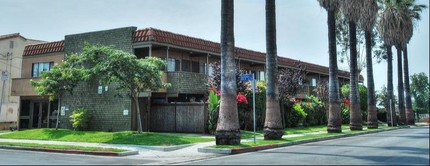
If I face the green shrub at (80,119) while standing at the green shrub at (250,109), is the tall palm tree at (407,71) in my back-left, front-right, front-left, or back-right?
back-right

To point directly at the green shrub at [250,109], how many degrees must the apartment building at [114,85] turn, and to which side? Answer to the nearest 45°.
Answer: approximately 45° to its left

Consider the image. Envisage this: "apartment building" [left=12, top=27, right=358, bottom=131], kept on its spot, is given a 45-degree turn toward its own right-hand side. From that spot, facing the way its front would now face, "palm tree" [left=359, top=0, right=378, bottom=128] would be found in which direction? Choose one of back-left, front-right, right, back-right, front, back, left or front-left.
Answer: back

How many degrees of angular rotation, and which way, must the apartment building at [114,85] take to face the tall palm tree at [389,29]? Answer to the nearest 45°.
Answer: approximately 135° to its left

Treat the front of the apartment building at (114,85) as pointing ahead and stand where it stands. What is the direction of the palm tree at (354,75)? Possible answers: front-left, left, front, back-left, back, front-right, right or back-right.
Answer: back-left
